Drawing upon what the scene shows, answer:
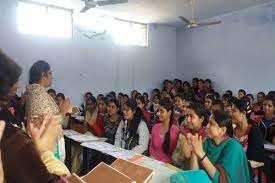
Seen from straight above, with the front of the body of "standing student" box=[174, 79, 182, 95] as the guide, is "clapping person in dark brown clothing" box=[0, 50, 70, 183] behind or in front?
in front

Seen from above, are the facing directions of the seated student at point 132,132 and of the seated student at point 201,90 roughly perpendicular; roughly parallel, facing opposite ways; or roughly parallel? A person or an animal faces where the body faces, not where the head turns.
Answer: roughly parallel

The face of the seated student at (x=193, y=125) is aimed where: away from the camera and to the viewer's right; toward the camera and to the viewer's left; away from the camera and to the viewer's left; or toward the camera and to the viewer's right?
toward the camera and to the viewer's left

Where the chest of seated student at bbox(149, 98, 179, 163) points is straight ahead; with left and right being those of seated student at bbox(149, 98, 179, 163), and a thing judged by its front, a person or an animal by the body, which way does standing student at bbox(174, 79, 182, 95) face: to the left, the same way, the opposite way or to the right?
the same way

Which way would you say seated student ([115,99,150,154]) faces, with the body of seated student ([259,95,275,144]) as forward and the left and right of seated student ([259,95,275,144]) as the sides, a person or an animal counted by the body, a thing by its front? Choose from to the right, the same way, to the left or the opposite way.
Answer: the same way

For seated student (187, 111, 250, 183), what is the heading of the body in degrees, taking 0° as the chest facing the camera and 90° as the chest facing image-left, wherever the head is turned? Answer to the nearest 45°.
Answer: approximately 90°

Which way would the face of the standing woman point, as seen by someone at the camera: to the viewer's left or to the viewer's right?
to the viewer's right

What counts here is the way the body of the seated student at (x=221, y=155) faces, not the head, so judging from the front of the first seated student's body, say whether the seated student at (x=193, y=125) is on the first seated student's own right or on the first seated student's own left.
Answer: on the first seated student's own right

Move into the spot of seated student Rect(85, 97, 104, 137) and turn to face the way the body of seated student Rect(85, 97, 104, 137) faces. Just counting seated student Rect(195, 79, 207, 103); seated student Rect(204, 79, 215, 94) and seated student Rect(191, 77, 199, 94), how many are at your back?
3

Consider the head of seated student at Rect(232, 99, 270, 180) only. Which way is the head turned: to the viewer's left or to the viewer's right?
to the viewer's left

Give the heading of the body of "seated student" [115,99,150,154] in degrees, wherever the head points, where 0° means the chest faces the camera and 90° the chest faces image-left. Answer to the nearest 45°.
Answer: approximately 45°

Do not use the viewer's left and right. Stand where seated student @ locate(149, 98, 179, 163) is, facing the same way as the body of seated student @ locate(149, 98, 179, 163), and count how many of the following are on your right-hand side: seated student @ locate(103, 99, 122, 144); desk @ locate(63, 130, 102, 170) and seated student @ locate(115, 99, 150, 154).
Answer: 3

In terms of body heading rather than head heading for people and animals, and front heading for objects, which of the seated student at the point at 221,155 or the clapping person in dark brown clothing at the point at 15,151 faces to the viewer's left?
the seated student at the point at 221,155

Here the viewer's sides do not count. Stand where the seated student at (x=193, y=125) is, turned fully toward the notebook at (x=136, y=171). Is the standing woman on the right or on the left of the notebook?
right

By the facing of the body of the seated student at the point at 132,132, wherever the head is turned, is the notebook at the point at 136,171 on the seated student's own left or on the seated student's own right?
on the seated student's own left

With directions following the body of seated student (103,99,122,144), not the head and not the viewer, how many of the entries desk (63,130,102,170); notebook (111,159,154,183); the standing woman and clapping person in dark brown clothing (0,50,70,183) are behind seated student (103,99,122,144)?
0

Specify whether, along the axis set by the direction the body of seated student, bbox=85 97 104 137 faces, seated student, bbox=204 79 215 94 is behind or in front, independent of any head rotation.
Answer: behind

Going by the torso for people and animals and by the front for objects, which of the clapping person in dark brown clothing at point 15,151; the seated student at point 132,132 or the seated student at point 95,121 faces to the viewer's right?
the clapping person in dark brown clothing at point 15,151

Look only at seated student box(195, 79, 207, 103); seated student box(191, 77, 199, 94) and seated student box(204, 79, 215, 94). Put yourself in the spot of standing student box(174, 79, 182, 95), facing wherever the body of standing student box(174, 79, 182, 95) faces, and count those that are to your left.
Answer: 3
